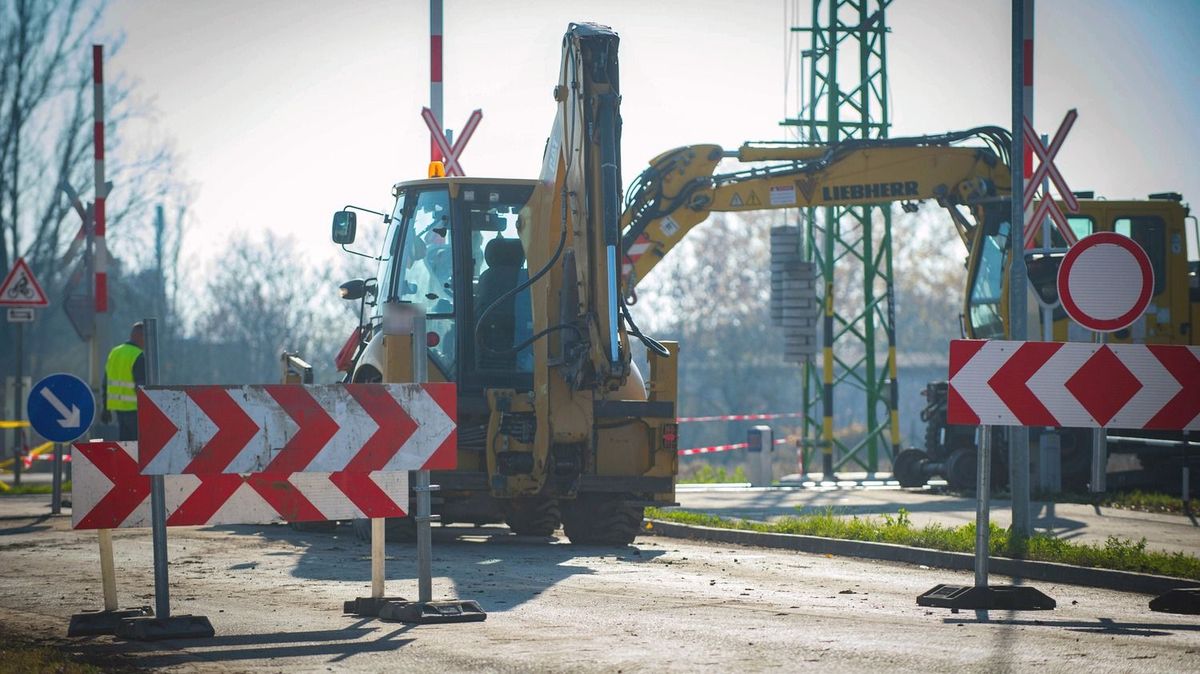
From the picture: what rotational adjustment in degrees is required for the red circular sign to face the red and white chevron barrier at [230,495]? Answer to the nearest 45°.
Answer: approximately 45° to its right

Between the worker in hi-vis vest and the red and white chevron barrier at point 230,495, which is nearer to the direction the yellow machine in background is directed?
the worker in hi-vis vest

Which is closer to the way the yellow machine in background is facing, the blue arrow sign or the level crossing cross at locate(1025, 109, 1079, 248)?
the blue arrow sign

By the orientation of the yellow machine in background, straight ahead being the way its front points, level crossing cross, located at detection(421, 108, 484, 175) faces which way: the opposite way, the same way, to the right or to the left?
to the left

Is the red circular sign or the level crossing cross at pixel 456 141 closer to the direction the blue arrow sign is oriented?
the red circular sign

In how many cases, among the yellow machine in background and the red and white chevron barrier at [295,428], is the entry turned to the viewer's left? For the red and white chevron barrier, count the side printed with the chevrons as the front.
1

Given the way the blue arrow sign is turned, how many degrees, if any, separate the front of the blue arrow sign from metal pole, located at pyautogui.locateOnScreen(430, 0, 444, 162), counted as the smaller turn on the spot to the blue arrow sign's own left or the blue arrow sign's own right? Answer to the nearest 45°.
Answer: approximately 135° to the blue arrow sign's own left

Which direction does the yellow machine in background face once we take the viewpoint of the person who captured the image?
facing to the left of the viewer

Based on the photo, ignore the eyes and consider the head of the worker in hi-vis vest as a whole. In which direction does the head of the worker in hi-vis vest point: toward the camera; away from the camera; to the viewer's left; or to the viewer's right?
to the viewer's right

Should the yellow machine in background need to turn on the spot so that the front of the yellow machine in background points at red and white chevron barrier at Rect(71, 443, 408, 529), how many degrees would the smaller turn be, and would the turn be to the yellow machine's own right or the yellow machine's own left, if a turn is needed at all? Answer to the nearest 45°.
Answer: approximately 90° to the yellow machine's own left

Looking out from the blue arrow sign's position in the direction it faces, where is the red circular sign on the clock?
The red circular sign is roughly at 10 o'clock from the blue arrow sign.

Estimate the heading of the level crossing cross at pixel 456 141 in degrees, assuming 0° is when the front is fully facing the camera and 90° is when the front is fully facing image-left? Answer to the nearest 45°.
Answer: approximately 0°
